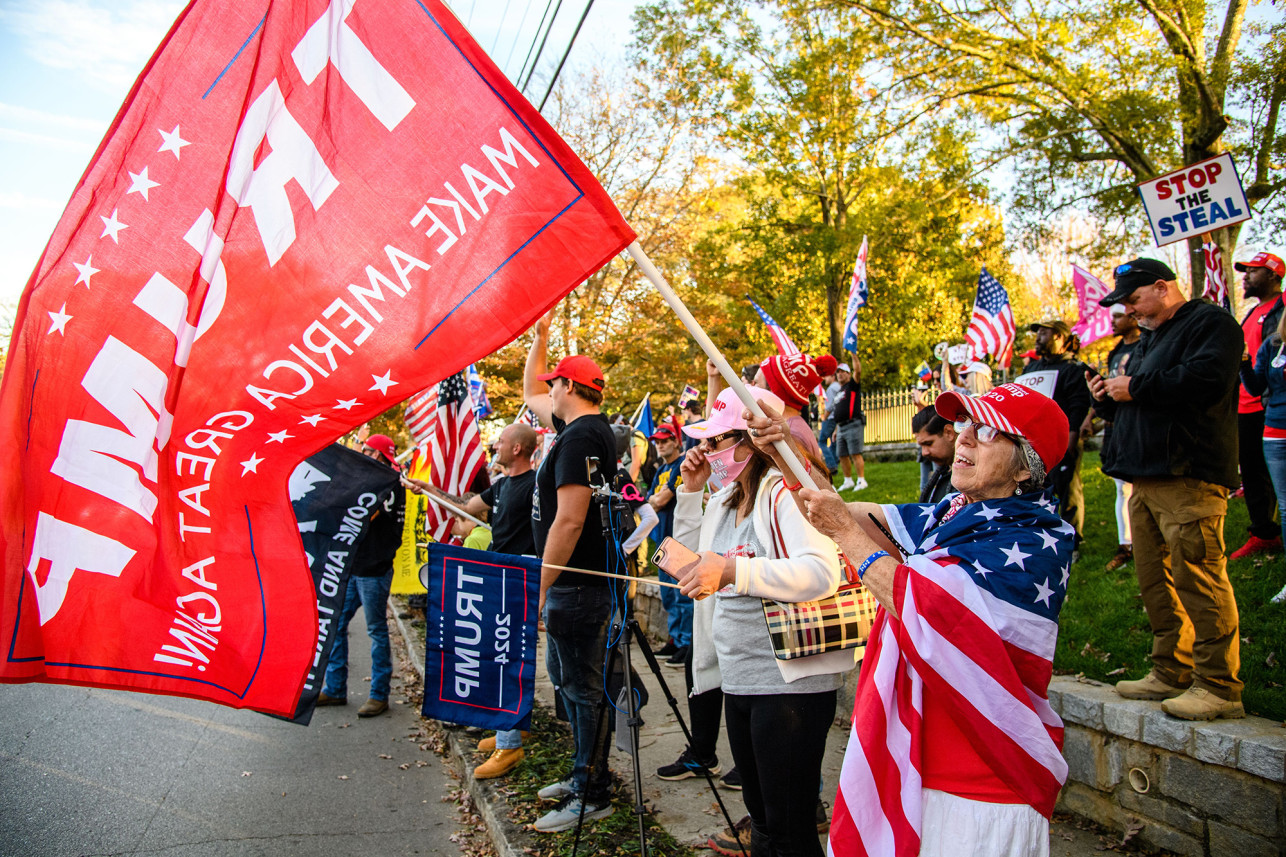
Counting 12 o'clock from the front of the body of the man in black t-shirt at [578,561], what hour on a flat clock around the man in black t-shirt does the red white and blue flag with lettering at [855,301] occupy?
The red white and blue flag with lettering is roughly at 4 o'clock from the man in black t-shirt.

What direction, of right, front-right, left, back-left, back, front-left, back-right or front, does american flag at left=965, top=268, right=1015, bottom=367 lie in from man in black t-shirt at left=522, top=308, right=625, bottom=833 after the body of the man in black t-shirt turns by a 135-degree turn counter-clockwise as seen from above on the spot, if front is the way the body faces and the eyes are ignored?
left

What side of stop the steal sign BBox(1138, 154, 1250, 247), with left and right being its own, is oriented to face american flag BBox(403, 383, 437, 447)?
right

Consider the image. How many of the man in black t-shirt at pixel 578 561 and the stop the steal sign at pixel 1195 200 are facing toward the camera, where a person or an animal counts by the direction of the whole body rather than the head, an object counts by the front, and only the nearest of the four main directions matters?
1

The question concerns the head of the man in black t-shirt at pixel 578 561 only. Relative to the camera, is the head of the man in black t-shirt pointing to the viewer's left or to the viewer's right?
to the viewer's left

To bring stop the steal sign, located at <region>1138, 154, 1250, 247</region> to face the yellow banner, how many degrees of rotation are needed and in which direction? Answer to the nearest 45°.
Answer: approximately 90° to its right

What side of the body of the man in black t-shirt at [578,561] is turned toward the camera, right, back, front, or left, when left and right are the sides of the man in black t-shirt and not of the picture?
left

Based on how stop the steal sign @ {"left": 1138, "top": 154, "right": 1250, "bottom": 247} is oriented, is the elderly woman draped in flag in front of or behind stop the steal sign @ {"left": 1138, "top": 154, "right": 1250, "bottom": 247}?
in front

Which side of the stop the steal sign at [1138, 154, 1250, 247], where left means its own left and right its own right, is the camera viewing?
front
